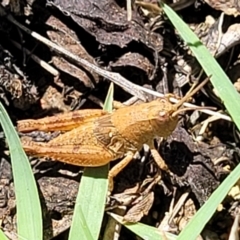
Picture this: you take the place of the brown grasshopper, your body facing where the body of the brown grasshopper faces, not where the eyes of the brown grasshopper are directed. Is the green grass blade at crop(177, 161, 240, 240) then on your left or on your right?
on your right

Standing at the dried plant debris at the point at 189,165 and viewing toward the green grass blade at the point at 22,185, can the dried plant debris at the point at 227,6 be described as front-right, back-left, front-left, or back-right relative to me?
back-right

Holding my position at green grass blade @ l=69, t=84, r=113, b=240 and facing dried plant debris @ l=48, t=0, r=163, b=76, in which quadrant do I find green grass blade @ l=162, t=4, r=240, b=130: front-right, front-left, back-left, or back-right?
front-right

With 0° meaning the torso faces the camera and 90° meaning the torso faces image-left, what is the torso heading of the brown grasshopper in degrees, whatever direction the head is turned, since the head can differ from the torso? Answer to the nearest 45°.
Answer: approximately 270°

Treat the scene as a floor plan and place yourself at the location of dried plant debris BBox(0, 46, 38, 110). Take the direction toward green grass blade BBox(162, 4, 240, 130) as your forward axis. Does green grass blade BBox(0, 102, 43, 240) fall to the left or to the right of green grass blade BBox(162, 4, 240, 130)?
right

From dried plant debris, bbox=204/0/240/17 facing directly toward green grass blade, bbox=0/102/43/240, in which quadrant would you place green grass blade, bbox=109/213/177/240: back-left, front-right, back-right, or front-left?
front-left

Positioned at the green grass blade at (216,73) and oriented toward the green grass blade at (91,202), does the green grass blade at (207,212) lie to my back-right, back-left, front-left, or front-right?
front-left

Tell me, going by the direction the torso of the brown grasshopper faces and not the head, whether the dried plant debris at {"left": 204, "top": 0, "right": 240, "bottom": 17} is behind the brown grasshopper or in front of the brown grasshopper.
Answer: in front
